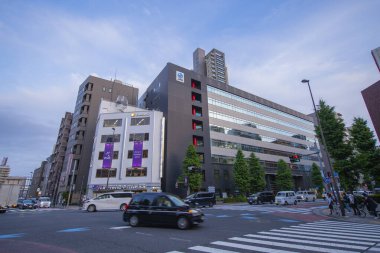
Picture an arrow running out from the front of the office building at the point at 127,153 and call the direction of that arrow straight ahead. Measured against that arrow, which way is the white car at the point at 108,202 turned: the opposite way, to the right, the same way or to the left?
to the right

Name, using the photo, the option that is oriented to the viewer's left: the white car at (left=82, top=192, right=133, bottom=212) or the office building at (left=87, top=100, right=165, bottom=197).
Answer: the white car

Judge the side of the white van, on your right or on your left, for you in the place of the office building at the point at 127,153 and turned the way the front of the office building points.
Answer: on your left

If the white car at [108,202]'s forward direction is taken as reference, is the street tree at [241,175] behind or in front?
behind

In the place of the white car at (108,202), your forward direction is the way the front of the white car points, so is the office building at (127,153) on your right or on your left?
on your right

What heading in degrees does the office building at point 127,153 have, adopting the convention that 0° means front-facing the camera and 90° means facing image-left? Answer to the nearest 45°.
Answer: approximately 0°

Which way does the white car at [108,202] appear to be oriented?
to the viewer's left

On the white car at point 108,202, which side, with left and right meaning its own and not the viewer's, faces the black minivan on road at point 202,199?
back

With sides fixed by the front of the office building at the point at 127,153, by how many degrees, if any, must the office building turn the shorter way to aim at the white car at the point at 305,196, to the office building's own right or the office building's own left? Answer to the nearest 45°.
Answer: approximately 90° to the office building's own left

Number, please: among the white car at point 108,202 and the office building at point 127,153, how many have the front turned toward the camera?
1

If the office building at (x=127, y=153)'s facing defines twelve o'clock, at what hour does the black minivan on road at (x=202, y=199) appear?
The black minivan on road is roughly at 11 o'clock from the office building.
